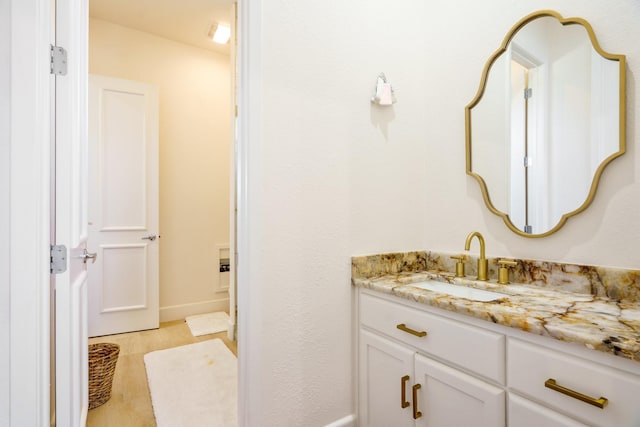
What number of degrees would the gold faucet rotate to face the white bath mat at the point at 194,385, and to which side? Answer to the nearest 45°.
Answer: approximately 45° to its right

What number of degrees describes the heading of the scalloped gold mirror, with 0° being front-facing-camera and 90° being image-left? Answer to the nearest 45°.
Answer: approximately 45°

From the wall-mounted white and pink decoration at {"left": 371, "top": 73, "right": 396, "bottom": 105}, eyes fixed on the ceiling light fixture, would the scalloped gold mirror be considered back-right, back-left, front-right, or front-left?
back-right

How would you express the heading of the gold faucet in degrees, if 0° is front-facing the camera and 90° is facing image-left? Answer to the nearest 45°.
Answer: approximately 45°

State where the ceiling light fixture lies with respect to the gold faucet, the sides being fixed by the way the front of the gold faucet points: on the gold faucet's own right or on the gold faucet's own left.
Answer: on the gold faucet's own right

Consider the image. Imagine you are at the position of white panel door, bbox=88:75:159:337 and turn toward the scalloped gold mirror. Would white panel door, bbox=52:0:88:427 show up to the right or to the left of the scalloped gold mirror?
right

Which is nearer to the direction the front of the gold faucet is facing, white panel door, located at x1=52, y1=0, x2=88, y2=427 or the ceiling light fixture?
the white panel door

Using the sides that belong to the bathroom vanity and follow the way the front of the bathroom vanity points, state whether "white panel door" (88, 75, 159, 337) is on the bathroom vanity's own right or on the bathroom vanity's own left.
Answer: on the bathroom vanity's own right

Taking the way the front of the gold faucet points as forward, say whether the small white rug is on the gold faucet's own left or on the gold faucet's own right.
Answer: on the gold faucet's own right
